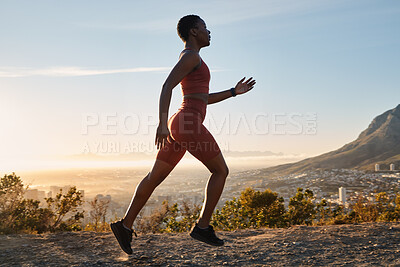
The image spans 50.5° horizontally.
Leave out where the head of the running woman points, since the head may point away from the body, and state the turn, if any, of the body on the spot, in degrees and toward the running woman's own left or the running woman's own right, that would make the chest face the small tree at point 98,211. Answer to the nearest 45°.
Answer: approximately 135° to the running woman's own left

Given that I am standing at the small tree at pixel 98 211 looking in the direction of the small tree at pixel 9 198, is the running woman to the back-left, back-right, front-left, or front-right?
back-left

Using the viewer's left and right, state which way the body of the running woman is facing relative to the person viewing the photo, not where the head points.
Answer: facing to the right of the viewer

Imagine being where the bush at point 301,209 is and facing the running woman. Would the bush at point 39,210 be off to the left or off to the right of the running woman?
right

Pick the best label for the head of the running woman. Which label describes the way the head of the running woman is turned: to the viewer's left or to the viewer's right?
to the viewer's right

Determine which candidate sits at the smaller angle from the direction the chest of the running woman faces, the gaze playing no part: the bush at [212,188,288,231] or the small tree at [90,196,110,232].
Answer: the bush

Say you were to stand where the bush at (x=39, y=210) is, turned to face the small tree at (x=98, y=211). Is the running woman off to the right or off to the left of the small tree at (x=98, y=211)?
right

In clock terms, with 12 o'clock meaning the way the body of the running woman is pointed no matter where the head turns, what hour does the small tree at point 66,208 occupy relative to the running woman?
The small tree is roughly at 8 o'clock from the running woman.

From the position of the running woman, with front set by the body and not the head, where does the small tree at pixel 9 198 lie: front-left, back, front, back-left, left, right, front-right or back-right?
back-left

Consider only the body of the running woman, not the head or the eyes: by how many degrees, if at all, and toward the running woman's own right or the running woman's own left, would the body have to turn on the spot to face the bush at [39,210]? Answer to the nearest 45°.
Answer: approximately 135° to the running woman's own left
